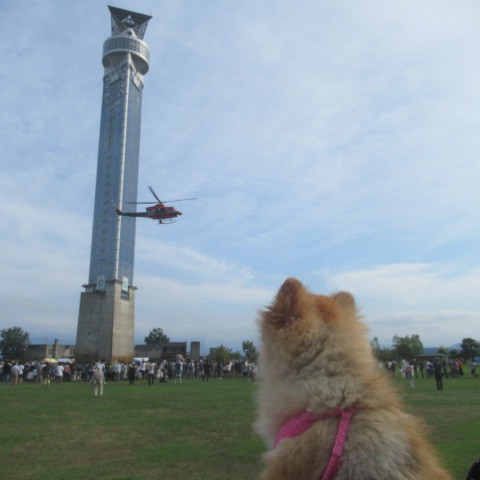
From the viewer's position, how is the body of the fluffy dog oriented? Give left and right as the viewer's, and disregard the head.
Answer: facing away from the viewer and to the left of the viewer
